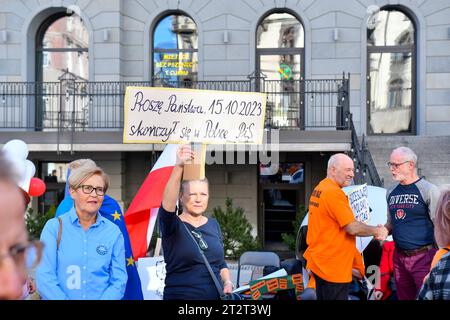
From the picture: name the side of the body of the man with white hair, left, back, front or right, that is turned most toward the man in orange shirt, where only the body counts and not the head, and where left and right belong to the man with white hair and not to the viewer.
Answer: front

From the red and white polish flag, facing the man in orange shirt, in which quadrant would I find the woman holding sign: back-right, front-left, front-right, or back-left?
front-right

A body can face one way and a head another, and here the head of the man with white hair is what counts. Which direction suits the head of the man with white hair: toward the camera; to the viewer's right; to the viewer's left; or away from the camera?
to the viewer's left

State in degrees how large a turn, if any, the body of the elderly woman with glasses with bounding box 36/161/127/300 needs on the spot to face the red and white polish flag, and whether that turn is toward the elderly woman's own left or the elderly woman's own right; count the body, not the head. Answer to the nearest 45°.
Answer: approximately 180°

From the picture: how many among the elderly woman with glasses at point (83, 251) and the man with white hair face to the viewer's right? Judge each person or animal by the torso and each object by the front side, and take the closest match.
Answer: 0

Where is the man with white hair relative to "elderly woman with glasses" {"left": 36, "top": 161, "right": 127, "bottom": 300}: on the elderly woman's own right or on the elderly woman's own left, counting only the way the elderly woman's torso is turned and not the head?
on the elderly woman's own left

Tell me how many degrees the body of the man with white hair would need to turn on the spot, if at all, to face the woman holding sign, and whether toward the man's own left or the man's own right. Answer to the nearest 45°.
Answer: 0° — they already face them

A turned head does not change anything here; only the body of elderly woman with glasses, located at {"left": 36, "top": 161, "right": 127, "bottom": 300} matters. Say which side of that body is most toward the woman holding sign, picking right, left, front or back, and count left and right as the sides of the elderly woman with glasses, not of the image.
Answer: left

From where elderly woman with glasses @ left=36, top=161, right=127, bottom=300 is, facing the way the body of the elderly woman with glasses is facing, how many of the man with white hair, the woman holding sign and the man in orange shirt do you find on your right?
0

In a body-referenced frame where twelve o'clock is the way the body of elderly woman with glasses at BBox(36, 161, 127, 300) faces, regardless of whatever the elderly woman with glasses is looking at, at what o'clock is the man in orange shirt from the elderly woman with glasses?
The man in orange shirt is roughly at 8 o'clock from the elderly woman with glasses.

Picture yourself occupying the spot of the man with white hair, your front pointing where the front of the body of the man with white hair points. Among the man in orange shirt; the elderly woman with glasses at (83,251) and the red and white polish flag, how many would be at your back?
0

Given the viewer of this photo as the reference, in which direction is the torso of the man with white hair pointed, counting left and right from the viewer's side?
facing the viewer and to the left of the viewer

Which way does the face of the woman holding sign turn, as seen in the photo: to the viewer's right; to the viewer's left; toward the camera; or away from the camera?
toward the camera

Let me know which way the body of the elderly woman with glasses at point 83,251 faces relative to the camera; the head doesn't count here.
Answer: toward the camera
